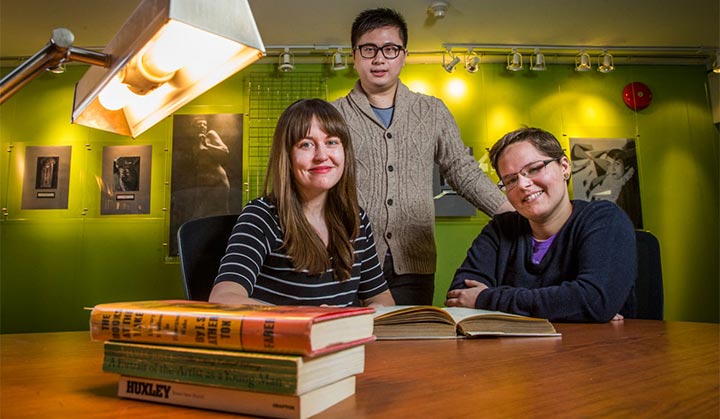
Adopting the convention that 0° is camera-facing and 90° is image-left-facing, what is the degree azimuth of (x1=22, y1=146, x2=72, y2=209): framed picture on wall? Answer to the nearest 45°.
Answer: approximately 0°

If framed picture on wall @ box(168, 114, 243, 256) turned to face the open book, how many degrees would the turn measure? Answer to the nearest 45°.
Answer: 0° — it already faces it

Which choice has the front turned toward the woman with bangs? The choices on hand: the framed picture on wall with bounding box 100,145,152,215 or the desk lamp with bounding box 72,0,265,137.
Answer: the framed picture on wall

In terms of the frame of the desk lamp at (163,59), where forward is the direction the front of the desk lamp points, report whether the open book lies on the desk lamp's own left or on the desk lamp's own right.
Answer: on the desk lamp's own left

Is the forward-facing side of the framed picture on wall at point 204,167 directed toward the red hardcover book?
yes

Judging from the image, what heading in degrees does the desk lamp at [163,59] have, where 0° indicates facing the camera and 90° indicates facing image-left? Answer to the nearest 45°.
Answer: approximately 315°

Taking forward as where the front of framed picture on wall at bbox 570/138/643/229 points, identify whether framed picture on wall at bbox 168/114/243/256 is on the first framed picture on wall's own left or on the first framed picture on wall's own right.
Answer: on the first framed picture on wall's own right

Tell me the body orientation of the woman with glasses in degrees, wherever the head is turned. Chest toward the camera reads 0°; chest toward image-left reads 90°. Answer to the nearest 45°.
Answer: approximately 45°

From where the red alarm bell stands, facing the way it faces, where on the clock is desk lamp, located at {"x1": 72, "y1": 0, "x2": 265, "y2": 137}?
The desk lamp is roughly at 12 o'clock from the red alarm bell.
